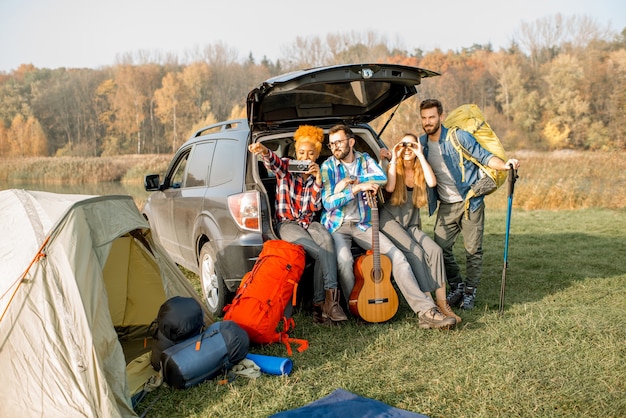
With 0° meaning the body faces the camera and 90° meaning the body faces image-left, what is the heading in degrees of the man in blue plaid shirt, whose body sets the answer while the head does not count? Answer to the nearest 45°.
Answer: approximately 0°

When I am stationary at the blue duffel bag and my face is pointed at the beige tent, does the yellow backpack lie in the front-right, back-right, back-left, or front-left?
back-right

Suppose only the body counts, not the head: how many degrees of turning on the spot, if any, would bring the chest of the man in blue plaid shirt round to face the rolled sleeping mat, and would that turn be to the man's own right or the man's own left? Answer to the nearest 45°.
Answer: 0° — they already face it

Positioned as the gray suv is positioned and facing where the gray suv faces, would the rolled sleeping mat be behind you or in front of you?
behind

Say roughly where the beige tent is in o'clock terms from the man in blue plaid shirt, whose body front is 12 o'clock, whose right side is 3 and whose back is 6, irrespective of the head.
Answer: The beige tent is roughly at 1 o'clock from the man in blue plaid shirt.

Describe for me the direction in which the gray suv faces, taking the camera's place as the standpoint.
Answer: facing away from the viewer and to the left of the viewer
